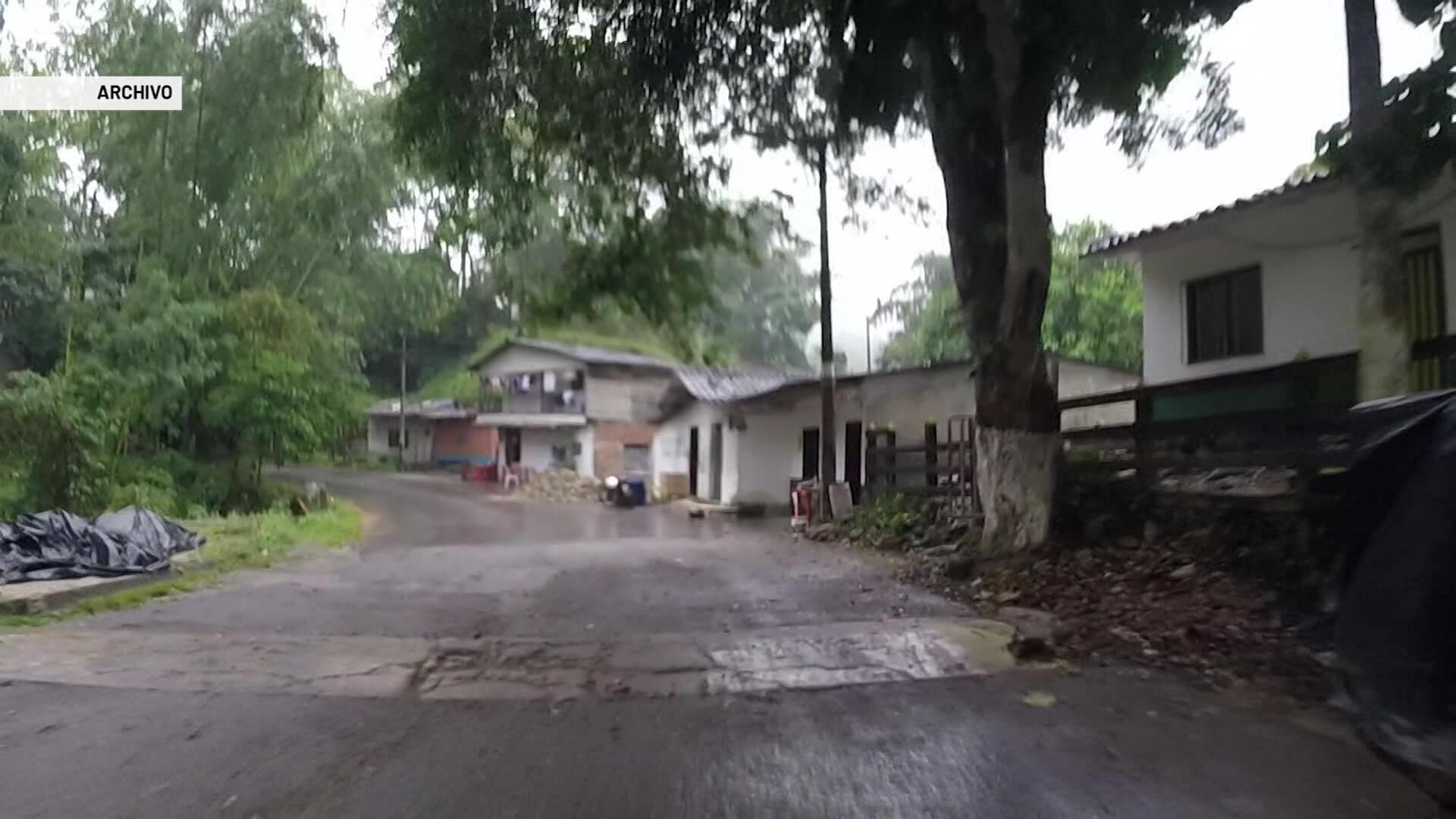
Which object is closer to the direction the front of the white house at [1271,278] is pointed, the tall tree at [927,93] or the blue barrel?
the tall tree

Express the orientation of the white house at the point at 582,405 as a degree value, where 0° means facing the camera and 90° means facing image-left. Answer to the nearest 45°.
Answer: approximately 45°

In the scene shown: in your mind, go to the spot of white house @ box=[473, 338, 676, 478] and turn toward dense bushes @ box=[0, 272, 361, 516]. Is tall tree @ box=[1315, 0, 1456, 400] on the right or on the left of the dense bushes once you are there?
left

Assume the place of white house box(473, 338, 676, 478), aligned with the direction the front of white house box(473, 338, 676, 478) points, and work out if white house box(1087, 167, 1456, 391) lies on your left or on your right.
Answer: on your left

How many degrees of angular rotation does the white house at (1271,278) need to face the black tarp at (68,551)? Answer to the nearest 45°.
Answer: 0° — it already faces it

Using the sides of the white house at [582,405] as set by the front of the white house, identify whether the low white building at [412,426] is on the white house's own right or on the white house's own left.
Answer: on the white house's own right

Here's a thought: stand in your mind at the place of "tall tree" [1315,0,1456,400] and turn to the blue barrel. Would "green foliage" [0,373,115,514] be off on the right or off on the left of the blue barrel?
left

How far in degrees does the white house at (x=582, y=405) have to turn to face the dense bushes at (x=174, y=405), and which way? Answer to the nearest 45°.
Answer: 0° — it already faces it

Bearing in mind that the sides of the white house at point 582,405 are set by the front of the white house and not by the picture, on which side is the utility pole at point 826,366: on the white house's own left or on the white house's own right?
on the white house's own left

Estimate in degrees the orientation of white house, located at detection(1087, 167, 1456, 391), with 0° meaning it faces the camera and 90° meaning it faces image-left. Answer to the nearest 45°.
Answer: approximately 45°

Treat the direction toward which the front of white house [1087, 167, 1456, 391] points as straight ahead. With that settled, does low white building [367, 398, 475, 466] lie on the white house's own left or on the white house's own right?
on the white house's own right

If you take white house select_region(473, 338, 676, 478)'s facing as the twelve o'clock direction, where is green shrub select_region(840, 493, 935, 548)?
The green shrub is roughly at 10 o'clock from the white house.
